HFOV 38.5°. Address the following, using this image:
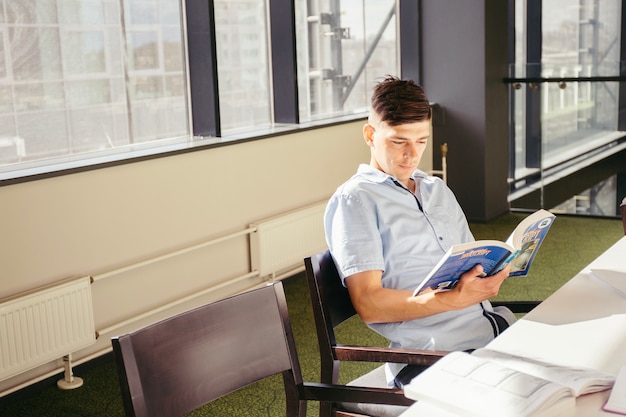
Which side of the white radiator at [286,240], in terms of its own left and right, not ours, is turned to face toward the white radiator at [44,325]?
right

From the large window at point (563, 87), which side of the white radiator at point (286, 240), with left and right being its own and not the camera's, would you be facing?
left

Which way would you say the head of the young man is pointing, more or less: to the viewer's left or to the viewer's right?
to the viewer's right

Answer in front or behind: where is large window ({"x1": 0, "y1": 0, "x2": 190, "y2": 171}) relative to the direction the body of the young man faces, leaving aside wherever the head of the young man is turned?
behind

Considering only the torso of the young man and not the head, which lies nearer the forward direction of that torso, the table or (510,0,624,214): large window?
the table

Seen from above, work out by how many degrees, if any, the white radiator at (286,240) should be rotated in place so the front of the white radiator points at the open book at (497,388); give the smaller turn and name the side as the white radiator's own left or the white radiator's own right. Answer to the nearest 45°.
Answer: approximately 45° to the white radiator's own right

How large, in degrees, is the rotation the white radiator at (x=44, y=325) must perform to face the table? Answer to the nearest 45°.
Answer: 0° — it already faces it

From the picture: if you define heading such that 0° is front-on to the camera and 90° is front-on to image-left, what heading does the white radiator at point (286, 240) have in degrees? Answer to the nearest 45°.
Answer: approximately 315°

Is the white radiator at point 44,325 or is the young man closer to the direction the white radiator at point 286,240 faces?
the young man
